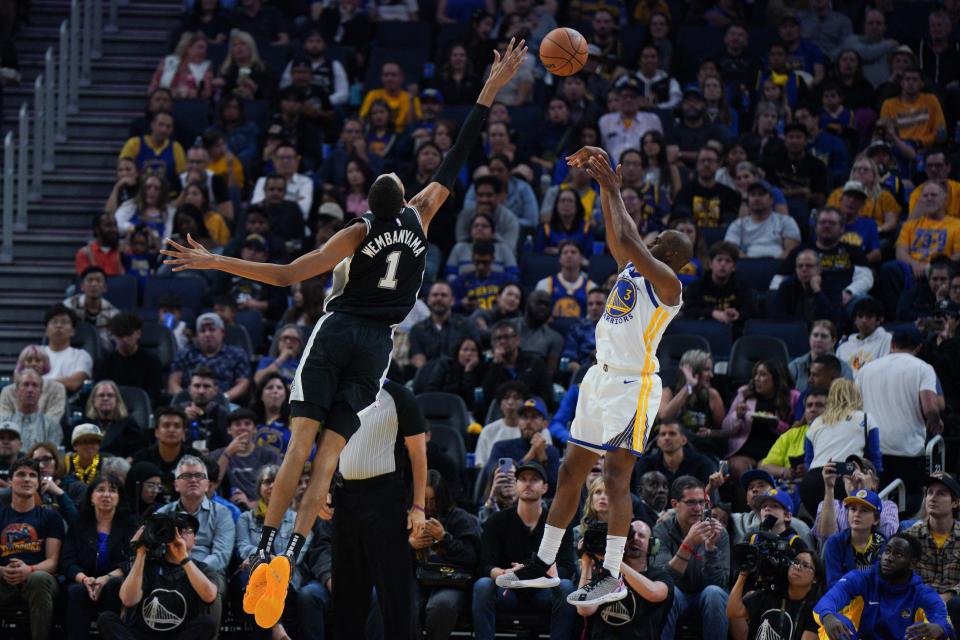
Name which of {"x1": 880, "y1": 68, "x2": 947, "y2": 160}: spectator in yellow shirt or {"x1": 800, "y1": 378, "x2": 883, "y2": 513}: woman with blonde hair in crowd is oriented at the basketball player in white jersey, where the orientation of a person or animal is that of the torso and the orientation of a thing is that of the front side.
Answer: the spectator in yellow shirt

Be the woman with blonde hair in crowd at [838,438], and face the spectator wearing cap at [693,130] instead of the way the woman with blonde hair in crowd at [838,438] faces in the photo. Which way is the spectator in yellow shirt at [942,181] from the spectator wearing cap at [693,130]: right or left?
right

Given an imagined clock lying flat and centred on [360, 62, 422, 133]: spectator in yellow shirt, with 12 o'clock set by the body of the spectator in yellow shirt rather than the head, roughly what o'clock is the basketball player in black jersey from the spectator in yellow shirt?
The basketball player in black jersey is roughly at 12 o'clock from the spectator in yellow shirt.

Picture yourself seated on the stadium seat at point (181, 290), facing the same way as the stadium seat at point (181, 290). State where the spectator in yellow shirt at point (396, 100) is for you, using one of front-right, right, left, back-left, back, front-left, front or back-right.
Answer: back-left

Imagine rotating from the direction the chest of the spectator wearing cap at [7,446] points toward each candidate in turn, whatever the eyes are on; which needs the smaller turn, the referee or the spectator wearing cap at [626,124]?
the referee

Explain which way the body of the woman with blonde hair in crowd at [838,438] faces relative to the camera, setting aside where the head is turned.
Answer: away from the camera

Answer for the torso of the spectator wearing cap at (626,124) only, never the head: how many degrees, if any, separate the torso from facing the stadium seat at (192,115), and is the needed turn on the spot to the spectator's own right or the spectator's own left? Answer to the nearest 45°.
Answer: approximately 90° to the spectator's own right

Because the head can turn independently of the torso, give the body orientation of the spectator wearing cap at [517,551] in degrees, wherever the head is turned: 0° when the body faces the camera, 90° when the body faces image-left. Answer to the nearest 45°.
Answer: approximately 0°

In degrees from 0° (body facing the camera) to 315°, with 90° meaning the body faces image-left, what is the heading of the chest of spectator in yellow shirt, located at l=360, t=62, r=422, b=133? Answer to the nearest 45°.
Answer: approximately 0°

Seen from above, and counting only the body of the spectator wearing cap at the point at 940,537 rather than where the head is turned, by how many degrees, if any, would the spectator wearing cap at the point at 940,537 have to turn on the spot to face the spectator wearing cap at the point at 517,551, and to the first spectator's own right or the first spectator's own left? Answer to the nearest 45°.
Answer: approximately 45° to the first spectator's own right
